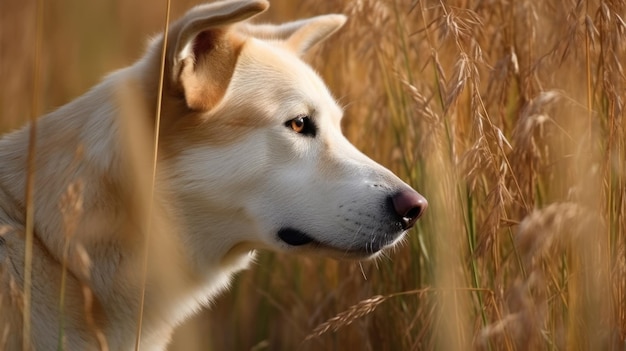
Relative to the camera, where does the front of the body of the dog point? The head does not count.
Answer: to the viewer's right
